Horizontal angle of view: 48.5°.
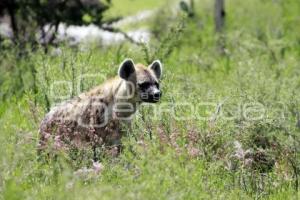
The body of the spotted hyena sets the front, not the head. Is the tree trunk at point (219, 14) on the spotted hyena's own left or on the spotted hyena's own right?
on the spotted hyena's own left

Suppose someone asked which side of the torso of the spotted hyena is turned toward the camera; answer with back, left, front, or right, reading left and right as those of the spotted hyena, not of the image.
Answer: right
